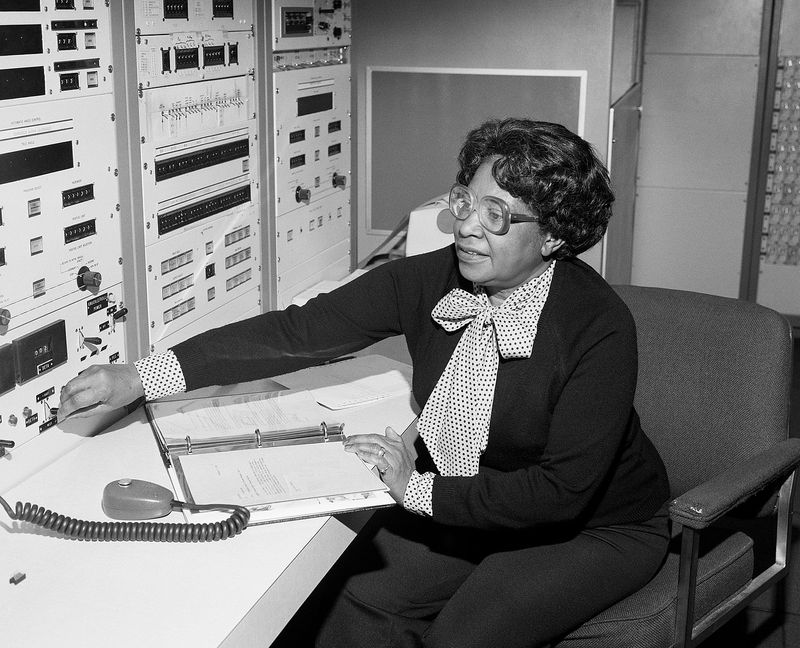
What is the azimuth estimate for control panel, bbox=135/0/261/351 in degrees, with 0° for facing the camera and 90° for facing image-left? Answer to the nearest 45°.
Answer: approximately 315°

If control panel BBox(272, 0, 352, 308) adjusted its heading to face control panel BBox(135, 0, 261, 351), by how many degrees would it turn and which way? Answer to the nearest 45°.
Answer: approximately 45° to its right

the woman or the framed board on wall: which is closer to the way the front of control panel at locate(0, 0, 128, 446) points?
the woman

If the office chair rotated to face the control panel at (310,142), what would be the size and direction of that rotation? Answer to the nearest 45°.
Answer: approximately 90° to its right

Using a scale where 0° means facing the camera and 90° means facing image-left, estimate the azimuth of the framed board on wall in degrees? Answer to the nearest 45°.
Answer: approximately 0°

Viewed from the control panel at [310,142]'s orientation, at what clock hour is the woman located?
The woman is roughly at 1 o'clock from the control panel.
